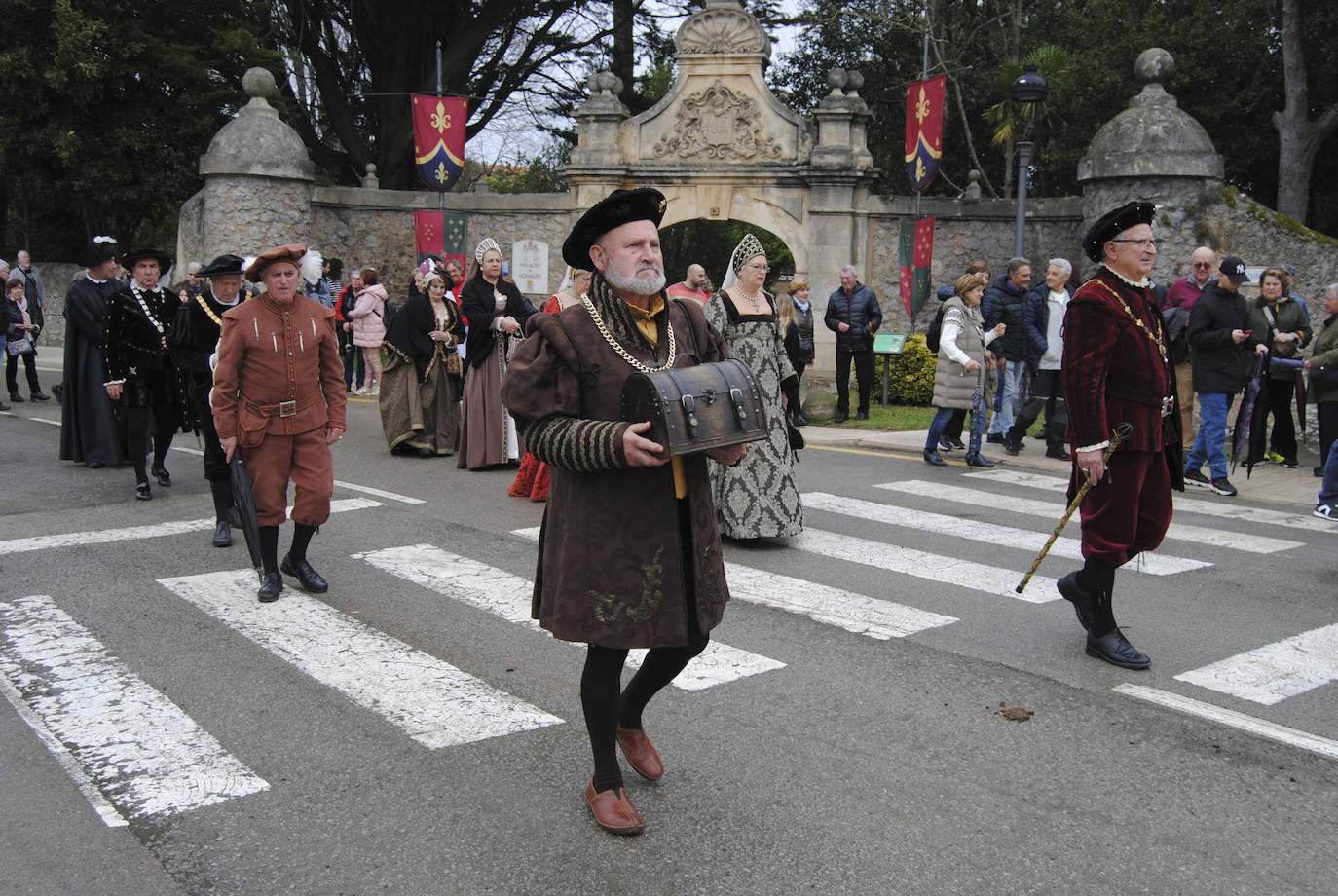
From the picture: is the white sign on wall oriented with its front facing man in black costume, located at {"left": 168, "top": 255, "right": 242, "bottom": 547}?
yes

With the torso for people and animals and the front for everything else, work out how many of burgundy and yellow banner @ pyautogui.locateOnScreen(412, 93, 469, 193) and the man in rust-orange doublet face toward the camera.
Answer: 2

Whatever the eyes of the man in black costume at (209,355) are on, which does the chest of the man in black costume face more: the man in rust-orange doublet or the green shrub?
the man in rust-orange doublet

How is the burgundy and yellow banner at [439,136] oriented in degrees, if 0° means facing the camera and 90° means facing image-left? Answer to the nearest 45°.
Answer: approximately 0°

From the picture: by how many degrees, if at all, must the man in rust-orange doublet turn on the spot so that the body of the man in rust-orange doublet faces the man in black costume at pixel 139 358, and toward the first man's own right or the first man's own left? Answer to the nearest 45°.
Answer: approximately 180°

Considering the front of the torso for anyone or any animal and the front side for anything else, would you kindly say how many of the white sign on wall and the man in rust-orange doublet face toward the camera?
2

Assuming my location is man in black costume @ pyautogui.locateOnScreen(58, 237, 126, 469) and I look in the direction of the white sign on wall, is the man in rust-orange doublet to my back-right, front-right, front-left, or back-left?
back-right

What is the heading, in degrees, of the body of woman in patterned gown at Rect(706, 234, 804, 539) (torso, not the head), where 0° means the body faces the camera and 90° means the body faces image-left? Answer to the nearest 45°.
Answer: approximately 315°

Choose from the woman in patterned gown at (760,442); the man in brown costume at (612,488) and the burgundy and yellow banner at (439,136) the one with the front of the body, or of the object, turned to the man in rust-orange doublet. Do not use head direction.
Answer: the burgundy and yellow banner

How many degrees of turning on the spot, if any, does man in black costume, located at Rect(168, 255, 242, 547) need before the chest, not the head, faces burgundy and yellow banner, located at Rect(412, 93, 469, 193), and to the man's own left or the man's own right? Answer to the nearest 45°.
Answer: approximately 135° to the man's own left

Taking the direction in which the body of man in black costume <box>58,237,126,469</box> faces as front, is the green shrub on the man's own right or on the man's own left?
on the man's own left

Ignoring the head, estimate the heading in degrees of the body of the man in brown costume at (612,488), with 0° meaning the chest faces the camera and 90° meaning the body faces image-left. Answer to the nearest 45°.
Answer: approximately 315°
